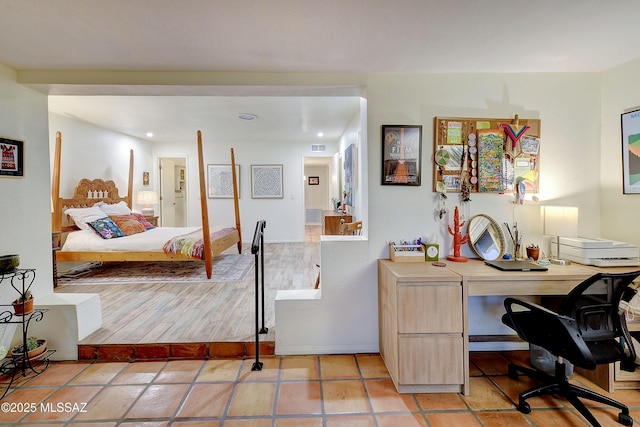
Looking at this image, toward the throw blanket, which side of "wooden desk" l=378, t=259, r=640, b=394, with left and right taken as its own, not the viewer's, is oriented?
right

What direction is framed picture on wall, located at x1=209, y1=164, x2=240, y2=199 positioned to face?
toward the camera

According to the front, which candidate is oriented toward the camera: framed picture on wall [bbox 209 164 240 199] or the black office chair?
the framed picture on wall

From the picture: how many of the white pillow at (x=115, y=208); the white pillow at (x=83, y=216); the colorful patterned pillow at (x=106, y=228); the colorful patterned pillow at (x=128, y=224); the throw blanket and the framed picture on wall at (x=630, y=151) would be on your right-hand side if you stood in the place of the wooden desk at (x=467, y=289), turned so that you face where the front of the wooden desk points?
5

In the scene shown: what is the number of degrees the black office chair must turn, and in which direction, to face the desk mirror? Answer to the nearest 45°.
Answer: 0° — it already faces it

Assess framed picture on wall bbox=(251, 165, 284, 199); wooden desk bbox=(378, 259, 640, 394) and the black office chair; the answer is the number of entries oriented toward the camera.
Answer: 2

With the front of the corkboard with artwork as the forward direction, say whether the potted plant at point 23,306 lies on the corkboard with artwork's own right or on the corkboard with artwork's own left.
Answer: on the corkboard with artwork's own right

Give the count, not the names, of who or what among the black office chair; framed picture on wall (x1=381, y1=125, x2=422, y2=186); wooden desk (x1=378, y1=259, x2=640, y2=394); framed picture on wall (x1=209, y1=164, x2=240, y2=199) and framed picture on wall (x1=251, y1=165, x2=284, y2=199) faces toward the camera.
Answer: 4

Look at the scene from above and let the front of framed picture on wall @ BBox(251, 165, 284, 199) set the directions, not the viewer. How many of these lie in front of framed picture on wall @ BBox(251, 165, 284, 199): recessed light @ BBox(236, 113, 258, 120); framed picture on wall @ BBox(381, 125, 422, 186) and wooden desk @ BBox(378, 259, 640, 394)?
3

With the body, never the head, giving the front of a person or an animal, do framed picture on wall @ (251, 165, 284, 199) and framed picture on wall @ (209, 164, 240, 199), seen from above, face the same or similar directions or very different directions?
same or similar directions

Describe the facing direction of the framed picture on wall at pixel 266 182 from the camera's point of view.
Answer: facing the viewer

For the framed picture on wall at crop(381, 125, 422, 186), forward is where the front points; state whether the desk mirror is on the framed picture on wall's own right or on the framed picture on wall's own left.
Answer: on the framed picture on wall's own left

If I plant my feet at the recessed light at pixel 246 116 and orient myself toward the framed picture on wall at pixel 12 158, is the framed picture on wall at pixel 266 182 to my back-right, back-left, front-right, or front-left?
back-right

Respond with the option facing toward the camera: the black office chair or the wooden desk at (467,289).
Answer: the wooden desk

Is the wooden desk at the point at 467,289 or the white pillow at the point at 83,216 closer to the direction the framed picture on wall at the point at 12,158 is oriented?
the wooden desk

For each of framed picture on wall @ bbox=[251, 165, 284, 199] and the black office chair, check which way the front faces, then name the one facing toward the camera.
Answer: the framed picture on wall

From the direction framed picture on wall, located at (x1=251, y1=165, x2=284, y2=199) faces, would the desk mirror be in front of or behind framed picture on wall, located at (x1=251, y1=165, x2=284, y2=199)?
in front

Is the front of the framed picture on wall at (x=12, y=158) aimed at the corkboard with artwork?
yes

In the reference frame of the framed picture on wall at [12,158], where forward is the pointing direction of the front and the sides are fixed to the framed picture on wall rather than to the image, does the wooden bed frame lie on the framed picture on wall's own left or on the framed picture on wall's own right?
on the framed picture on wall's own left

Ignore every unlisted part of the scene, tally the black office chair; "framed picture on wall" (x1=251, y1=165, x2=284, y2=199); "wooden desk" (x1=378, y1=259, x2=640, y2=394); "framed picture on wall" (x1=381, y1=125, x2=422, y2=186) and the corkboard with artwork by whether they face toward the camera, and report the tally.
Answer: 4

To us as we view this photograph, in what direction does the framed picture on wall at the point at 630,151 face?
facing the viewer and to the left of the viewer
